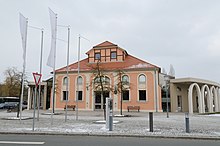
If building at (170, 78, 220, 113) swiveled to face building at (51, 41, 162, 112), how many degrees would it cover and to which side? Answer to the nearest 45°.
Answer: approximately 135° to its right

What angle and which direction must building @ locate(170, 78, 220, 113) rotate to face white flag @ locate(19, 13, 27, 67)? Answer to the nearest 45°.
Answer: approximately 90° to its right

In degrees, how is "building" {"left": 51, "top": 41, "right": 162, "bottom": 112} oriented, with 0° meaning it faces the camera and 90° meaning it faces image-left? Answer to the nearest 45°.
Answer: approximately 0°

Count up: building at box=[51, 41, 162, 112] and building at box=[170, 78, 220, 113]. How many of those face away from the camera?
0

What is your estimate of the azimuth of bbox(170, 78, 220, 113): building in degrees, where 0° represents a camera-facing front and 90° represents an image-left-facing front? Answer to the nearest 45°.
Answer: approximately 315°

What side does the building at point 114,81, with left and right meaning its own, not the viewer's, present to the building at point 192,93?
left

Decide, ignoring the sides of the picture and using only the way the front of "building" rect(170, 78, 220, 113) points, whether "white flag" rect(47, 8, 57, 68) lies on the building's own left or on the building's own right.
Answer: on the building's own right
